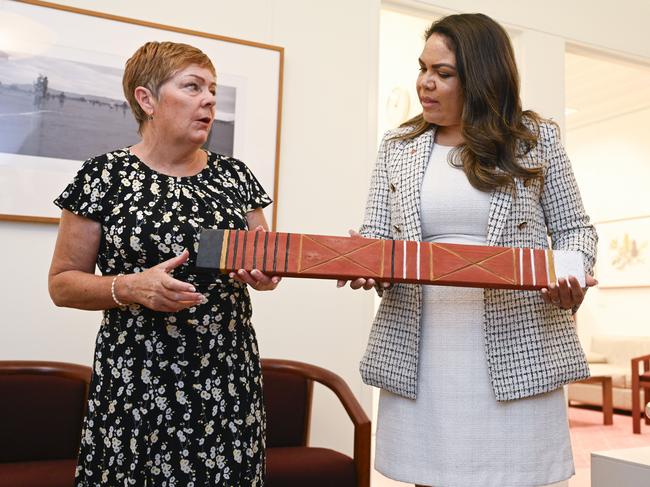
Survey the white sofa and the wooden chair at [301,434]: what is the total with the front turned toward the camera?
2

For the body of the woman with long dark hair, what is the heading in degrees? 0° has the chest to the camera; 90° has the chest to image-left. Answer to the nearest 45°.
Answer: approximately 0°

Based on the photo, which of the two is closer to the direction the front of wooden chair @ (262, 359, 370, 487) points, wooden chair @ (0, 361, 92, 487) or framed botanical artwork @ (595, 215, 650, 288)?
the wooden chair

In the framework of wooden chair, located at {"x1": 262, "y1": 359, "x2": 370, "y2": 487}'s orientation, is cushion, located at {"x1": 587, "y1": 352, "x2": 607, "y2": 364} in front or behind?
behind

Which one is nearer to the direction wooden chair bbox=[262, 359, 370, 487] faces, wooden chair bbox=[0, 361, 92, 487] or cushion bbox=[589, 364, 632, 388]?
the wooden chair

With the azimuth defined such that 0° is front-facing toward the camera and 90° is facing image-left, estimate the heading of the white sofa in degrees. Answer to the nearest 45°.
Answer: approximately 0°

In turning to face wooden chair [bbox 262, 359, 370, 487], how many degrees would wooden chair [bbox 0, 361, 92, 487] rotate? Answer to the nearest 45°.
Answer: approximately 90° to its left

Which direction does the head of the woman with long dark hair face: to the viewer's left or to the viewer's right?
to the viewer's left

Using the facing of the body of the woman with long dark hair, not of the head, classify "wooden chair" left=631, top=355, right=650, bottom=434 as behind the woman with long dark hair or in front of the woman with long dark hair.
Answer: behind
